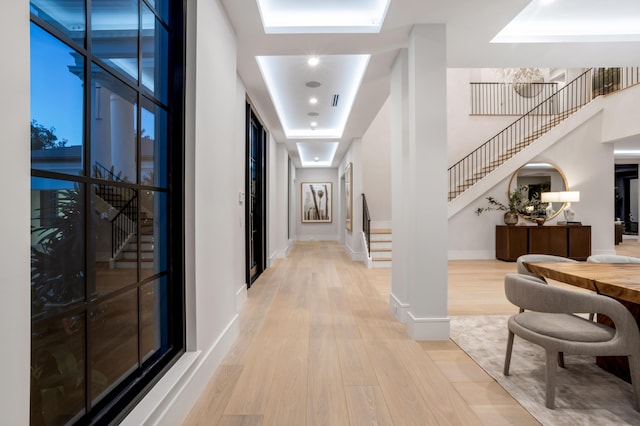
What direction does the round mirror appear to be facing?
toward the camera

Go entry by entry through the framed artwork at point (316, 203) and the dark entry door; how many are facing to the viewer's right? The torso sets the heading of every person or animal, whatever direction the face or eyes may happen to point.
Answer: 1

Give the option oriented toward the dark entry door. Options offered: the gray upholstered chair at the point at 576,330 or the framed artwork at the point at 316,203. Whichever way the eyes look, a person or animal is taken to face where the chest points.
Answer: the framed artwork

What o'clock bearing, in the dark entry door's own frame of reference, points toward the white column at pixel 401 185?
The white column is roughly at 2 o'clock from the dark entry door.

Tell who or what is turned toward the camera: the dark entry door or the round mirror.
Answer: the round mirror

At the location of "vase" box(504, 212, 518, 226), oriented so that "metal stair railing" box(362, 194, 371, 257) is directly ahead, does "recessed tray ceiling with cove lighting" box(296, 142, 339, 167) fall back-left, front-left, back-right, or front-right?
front-right

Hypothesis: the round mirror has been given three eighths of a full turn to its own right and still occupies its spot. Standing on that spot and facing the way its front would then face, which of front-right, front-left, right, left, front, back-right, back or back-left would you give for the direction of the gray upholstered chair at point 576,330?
back-left

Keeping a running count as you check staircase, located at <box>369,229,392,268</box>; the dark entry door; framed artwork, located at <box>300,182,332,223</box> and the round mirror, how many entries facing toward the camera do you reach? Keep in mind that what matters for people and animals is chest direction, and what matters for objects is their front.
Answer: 3

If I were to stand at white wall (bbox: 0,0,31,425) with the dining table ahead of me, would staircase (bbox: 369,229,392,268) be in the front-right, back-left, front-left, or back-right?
front-left

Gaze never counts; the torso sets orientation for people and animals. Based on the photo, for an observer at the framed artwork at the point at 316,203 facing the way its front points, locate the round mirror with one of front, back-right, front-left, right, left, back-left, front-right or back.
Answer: front-left

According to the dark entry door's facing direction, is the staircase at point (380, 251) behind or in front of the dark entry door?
in front

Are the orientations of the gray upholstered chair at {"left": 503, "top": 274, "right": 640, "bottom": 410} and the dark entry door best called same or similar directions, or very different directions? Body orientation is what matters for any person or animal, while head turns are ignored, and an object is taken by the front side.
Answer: same or similar directions

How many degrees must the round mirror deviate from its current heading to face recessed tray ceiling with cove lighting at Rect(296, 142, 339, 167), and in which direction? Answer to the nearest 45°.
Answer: approximately 90° to its right

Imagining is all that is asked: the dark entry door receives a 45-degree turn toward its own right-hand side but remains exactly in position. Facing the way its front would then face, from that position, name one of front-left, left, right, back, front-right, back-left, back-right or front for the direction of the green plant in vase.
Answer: front-left

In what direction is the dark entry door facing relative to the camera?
to the viewer's right

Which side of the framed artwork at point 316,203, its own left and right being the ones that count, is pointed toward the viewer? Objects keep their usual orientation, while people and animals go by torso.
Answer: front

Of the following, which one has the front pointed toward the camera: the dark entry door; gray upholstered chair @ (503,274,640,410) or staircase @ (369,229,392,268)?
the staircase

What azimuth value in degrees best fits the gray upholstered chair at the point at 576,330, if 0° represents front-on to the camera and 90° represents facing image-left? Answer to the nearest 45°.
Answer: approximately 225°

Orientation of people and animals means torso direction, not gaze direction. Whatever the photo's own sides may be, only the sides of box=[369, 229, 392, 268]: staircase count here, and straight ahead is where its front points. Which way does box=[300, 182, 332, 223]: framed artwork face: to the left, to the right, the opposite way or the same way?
the same way

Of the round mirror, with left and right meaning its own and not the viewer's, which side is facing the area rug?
front
